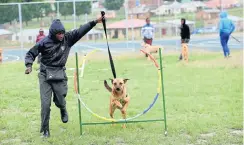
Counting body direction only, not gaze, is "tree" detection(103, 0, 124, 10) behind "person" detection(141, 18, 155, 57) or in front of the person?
behind

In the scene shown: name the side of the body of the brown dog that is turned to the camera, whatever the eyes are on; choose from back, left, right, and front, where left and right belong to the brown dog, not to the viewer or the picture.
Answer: front

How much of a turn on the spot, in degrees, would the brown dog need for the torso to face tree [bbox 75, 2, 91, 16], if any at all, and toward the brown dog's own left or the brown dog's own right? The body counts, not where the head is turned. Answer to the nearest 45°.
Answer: approximately 180°

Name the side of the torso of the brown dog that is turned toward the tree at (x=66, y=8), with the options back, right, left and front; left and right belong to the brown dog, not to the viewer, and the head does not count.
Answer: back

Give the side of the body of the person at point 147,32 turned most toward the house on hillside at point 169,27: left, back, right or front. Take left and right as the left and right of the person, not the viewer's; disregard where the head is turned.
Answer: back

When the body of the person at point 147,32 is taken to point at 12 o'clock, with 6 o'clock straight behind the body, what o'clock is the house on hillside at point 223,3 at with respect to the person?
The house on hillside is roughly at 7 o'clock from the person.

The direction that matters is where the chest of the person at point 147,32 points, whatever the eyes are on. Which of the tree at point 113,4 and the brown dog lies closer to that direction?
the brown dog

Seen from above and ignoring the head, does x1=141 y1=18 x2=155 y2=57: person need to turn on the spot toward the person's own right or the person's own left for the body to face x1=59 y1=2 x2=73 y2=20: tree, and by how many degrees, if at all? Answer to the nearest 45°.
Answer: approximately 135° to the person's own right

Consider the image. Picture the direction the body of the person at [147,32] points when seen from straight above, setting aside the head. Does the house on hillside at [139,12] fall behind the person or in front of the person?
behind

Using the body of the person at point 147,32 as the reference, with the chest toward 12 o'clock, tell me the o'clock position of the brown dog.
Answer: The brown dog is roughly at 12 o'clock from the person.

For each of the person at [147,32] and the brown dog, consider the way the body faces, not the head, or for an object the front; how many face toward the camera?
2

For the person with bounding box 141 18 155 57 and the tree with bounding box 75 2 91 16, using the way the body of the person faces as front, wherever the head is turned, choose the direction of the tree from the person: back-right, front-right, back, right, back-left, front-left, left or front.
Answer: back-right

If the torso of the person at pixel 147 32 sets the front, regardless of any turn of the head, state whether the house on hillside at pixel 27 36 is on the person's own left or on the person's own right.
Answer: on the person's own right

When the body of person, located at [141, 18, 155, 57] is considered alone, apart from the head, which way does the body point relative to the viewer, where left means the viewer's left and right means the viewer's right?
facing the viewer

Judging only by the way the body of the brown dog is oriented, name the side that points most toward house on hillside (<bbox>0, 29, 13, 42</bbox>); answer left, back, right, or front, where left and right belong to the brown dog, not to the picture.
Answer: back
